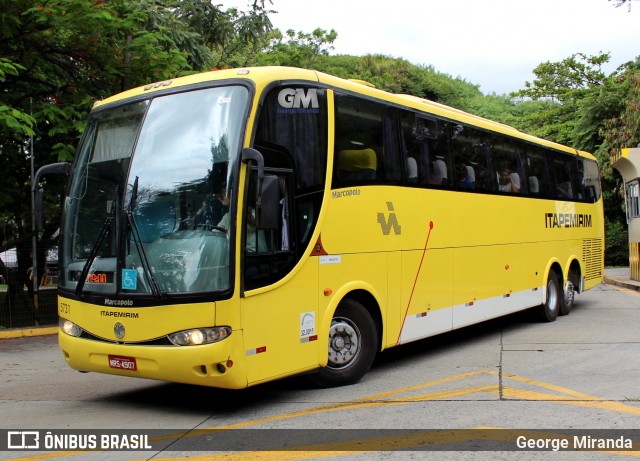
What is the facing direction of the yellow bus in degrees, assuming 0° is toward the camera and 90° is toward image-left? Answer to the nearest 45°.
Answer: approximately 45°

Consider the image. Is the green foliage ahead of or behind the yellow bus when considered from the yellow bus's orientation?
behind

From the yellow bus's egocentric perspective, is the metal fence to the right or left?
on its right

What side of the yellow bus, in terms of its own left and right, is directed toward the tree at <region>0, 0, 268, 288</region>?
right
